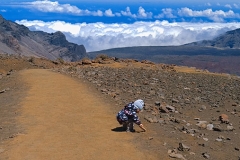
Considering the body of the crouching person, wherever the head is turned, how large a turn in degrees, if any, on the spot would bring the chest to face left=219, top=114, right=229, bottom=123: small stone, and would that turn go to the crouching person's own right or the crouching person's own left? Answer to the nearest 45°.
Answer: approximately 45° to the crouching person's own left

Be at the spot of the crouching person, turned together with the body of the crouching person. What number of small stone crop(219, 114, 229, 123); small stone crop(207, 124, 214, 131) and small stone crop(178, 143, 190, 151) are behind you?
0

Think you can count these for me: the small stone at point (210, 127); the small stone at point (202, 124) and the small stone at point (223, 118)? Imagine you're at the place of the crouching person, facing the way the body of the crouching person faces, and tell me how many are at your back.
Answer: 0

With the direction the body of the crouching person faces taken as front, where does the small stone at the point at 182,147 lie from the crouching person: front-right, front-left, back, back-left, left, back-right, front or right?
front-right

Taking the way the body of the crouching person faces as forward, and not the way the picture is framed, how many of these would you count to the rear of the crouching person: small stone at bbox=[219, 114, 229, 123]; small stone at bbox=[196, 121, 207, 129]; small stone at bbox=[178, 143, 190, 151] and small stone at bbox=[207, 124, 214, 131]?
0

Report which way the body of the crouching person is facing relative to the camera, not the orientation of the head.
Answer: to the viewer's right
